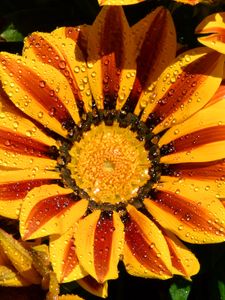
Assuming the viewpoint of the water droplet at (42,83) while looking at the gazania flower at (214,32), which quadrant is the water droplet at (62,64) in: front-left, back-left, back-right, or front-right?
front-left

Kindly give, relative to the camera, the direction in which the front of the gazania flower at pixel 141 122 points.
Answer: facing the viewer
